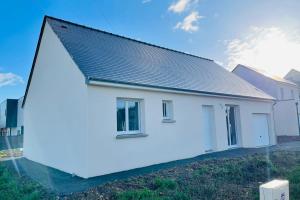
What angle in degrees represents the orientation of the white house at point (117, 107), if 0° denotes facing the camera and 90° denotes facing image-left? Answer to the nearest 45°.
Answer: approximately 315°

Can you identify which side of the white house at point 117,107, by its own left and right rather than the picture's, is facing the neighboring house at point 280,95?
left

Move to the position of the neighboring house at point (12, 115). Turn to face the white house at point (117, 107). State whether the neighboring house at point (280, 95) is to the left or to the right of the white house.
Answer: left

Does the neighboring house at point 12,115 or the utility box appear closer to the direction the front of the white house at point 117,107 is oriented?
the utility box

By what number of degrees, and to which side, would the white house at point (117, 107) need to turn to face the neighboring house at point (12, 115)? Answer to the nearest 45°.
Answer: approximately 180°

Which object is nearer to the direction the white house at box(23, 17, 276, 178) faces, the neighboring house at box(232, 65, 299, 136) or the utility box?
the utility box
